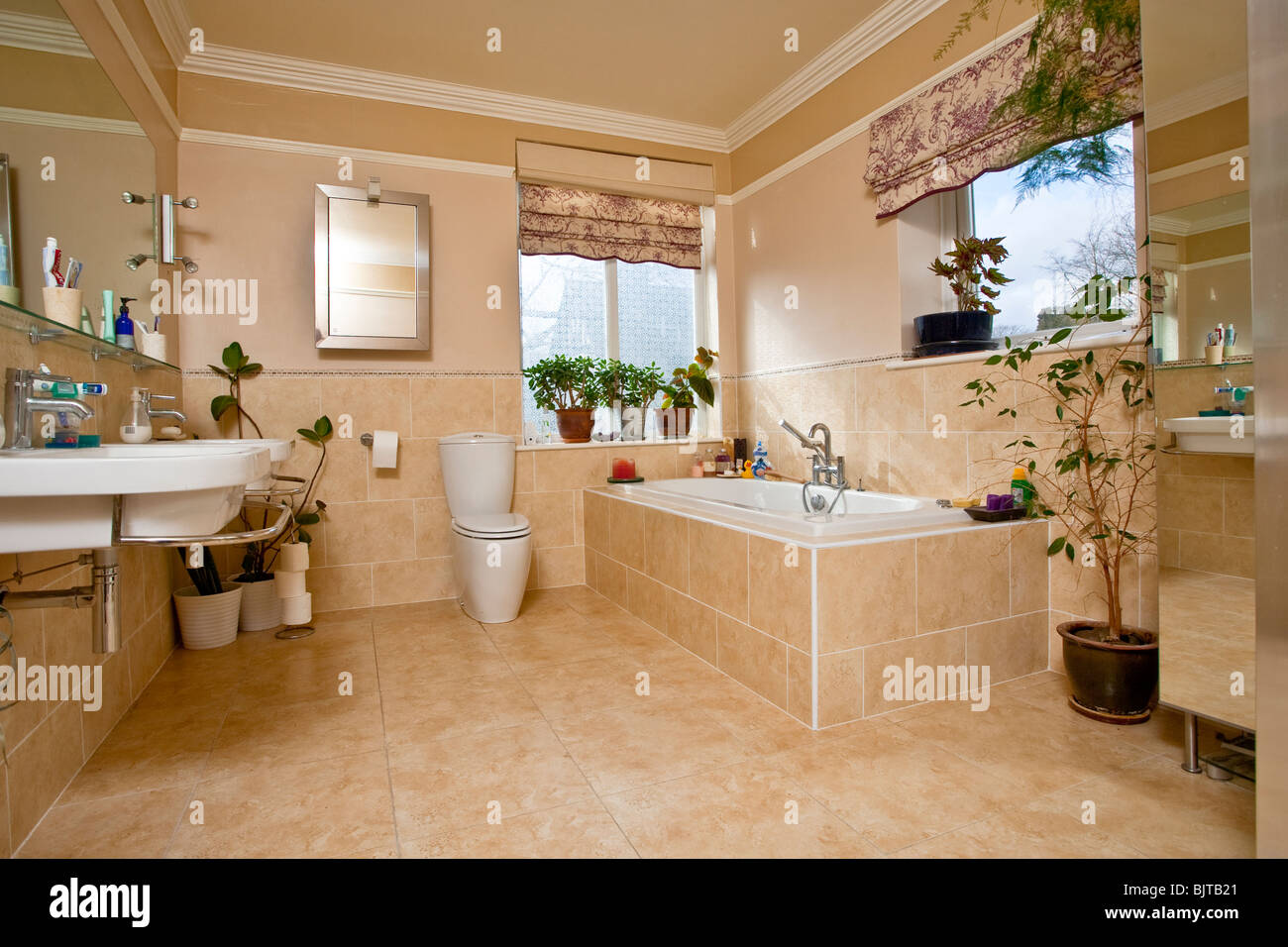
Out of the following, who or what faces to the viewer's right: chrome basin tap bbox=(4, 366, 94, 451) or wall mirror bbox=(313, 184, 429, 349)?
the chrome basin tap

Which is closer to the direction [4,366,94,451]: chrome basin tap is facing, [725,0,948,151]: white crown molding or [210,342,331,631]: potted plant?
the white crown molding

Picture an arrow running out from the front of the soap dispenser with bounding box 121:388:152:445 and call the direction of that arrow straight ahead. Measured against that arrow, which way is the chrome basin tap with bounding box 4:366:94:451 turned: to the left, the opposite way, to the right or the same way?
the same way

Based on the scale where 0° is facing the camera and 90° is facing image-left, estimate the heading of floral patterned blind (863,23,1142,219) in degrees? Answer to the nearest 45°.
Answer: approximately 45°

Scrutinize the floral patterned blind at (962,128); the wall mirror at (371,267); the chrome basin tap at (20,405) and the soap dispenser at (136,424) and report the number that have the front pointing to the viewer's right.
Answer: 2

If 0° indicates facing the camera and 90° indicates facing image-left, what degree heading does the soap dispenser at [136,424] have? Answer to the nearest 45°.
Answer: approximately 270°

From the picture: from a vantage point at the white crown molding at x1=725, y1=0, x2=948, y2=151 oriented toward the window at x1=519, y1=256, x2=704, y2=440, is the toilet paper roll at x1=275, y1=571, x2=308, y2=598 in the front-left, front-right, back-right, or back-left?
front-left

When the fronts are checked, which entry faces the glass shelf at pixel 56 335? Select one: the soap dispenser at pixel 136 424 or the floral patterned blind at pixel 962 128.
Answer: the floral patterned blind

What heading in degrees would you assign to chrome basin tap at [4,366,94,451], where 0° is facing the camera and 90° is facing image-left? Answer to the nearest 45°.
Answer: approximately 270°

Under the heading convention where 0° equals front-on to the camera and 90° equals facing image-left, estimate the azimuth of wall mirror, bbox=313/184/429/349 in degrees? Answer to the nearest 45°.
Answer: approximately 0°

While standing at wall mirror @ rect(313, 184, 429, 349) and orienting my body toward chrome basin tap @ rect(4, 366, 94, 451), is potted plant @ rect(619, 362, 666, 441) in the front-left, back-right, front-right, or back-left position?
back-left

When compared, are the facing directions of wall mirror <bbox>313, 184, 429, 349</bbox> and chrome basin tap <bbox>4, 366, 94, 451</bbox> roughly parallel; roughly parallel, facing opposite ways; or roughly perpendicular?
roughly perpendicular

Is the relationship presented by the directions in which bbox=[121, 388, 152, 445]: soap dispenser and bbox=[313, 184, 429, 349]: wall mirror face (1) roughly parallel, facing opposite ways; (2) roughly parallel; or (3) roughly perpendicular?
roughly perpendicular

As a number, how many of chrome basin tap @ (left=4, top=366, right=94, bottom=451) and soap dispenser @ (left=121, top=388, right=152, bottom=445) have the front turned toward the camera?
0
